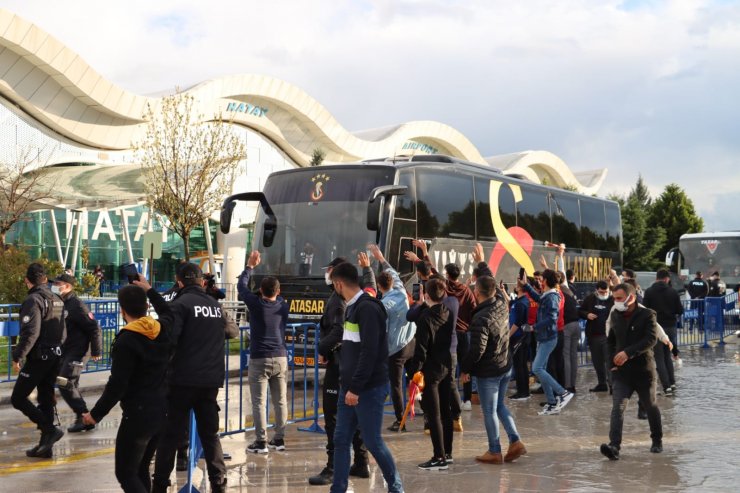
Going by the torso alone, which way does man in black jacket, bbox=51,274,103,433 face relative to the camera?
to the viewer's left

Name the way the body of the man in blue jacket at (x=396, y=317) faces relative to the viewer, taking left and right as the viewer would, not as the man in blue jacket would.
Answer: facing away from the viewer and to the left of the viewer

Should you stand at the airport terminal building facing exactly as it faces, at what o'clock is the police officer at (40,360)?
The police officer is roughly at 1 o'clock from the airport terminal building.

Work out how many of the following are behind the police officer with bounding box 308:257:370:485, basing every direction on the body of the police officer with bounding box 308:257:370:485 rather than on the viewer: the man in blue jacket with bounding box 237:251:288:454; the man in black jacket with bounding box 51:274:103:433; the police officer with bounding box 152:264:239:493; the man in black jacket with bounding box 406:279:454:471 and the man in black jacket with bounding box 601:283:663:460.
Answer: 2

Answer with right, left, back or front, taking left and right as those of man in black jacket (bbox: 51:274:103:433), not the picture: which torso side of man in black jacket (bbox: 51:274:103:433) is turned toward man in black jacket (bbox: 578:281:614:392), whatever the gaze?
back

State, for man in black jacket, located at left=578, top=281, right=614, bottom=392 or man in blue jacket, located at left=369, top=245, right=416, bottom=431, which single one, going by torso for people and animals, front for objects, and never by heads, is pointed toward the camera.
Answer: the man in black jacket

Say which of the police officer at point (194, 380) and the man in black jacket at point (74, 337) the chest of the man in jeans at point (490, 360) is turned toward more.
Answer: the man in black jacket

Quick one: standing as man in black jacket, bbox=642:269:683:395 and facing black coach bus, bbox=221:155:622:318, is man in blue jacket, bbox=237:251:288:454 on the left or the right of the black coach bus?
left

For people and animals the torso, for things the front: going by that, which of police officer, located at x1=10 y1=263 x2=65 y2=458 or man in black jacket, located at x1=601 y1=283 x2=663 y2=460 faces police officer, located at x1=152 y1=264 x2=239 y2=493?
the man in black jacket

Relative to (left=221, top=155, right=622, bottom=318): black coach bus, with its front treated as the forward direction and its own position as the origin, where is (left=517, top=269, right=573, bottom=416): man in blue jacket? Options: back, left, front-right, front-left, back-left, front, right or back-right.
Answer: left

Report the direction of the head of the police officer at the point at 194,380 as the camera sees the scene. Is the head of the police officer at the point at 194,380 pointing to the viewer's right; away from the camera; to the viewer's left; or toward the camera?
away from the camera

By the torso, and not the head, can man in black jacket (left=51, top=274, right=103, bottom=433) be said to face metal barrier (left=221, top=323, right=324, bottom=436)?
no

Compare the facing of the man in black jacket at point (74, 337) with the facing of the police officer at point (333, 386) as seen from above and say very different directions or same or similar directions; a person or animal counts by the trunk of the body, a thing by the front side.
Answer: same or similar directions

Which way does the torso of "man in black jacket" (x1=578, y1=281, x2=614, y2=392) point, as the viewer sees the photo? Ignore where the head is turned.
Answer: toward the camera
